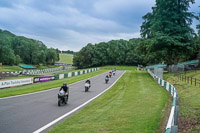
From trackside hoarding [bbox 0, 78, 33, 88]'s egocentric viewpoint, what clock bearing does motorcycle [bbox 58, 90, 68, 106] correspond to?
The motorcycle is roughly at 1 o'clock from the trackside hoarding.
